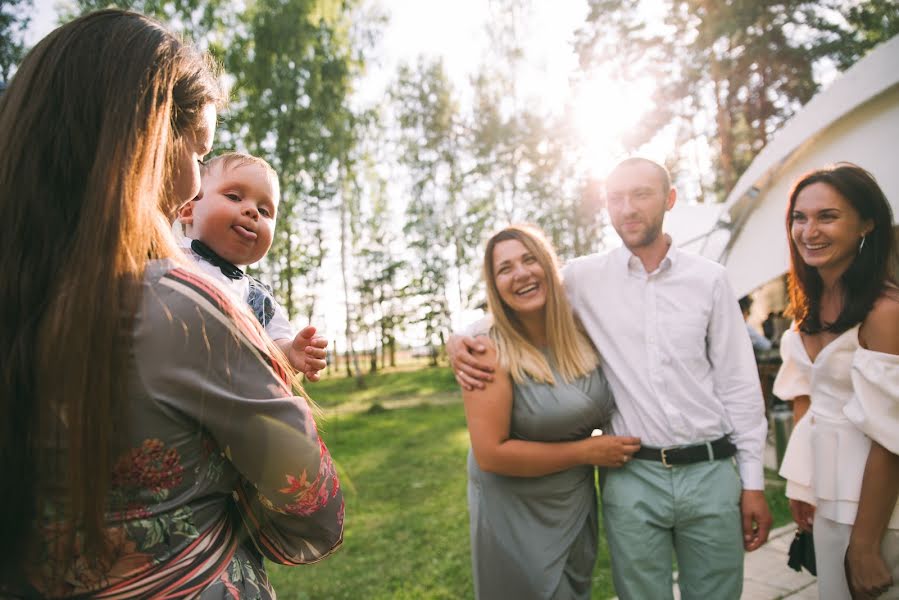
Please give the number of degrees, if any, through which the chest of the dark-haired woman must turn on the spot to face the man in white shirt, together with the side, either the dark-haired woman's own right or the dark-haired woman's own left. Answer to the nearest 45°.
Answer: approximately 45° to the dark-haired woman's own right

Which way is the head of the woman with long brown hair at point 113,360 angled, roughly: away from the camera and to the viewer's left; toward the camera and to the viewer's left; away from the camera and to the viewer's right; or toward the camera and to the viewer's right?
away from the camera and to the viewer's right

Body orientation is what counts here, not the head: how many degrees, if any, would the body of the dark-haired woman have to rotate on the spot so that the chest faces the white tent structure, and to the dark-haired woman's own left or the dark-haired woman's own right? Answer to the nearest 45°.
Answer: approximately 135° to the dark-haired woman's own right

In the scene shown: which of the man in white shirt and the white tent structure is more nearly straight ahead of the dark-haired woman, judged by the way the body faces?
the man in white shirt

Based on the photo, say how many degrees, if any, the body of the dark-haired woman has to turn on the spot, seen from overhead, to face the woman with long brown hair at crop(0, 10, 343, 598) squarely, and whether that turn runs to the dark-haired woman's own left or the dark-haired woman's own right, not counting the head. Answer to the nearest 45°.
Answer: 0° — they already face them

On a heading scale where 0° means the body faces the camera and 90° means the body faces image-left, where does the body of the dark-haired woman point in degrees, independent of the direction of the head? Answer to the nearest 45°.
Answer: approximately 45°

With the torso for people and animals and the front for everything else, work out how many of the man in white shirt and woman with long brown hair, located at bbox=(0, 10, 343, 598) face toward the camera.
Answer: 1

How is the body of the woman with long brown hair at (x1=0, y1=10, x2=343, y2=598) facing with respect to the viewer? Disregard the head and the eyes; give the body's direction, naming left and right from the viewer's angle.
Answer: facing away from the viewer and to the right of the viewer

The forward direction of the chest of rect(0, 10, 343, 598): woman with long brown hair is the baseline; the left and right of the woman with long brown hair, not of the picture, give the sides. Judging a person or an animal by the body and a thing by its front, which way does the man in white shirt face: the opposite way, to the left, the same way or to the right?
the opposite way

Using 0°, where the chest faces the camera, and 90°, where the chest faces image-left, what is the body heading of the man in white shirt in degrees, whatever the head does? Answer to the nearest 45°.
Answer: approximately 0°
